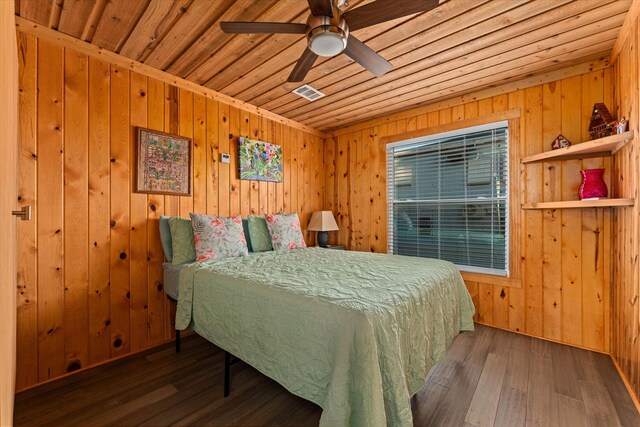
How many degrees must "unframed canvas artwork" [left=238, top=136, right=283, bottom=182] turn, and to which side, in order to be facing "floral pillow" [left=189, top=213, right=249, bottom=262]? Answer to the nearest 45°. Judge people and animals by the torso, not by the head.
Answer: approximately 90° to its right

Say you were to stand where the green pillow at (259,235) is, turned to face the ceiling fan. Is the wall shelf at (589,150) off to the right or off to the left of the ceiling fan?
left

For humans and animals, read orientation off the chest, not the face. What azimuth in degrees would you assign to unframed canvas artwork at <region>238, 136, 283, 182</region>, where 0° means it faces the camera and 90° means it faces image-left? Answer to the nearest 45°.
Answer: approximately 315°

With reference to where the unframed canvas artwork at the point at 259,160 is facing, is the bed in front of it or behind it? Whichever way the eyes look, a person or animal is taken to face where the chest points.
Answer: in front

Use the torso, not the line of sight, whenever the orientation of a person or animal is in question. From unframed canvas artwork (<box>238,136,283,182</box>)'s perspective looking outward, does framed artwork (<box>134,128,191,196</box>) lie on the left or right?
on its right

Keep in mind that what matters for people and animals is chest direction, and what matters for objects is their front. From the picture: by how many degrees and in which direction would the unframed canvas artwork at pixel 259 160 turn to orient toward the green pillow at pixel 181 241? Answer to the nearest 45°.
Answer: approximately 90° to its right

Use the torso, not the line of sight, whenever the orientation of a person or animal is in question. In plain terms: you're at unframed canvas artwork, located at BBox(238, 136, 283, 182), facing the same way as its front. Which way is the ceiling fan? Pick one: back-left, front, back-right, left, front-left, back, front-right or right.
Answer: front-right

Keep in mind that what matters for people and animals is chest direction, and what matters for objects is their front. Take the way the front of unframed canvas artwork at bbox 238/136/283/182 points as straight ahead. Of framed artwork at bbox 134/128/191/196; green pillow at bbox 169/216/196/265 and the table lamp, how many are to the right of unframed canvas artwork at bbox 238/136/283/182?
2
